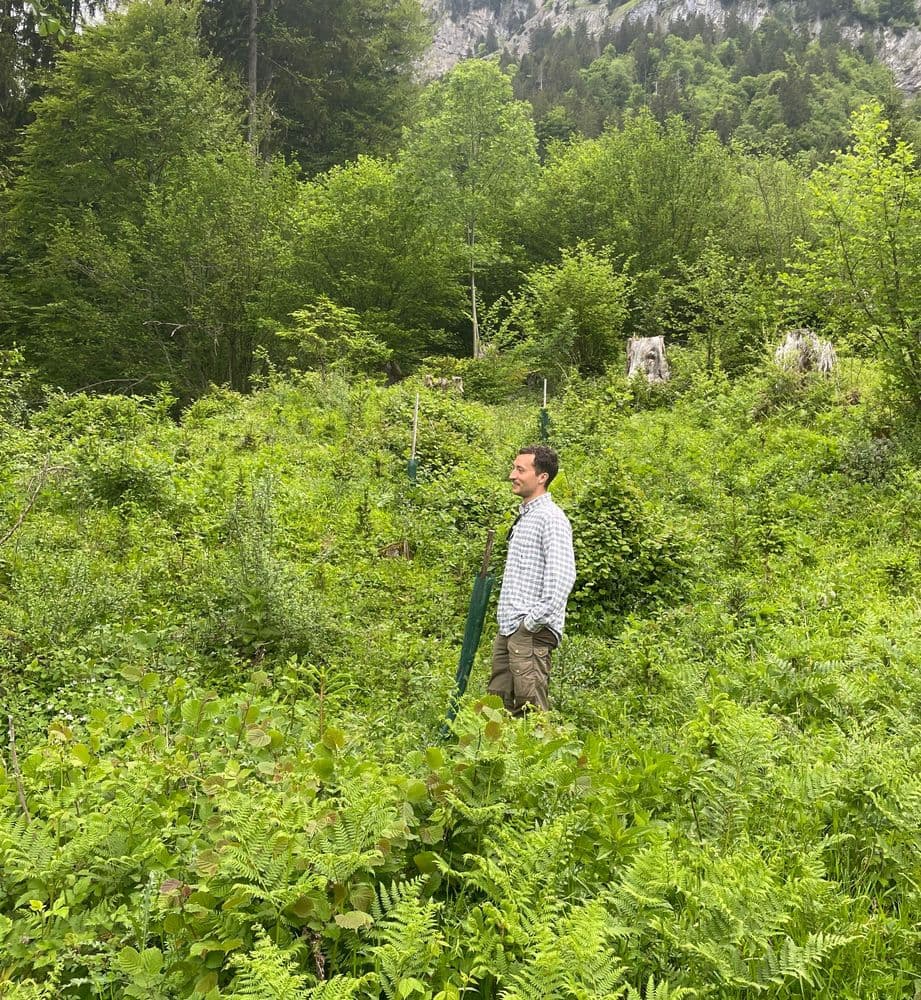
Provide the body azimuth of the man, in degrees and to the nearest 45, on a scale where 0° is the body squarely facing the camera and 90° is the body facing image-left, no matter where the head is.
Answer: approximately 90°

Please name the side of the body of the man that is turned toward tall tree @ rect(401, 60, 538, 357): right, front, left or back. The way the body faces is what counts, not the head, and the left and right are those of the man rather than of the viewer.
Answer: right

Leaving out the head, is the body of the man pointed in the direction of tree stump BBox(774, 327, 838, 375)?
no

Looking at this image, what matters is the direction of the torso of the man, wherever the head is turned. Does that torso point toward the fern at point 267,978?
no

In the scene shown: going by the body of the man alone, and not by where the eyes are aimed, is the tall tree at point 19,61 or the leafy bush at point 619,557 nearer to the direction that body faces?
the tall tree

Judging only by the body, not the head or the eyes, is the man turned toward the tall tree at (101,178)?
no

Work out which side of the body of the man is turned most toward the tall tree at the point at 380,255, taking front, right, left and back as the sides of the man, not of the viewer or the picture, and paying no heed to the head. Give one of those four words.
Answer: right

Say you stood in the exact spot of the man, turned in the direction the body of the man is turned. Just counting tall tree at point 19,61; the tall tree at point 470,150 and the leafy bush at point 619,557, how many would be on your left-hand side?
0

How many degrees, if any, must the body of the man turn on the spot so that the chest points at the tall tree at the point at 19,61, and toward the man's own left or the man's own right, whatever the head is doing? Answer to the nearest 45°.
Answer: approximately 45° to the man's own right

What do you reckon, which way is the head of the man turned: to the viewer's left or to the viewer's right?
to the viewer's left

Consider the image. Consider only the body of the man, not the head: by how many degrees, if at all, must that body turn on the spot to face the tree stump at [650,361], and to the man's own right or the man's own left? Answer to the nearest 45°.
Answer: approximately 90° to the man's own right
